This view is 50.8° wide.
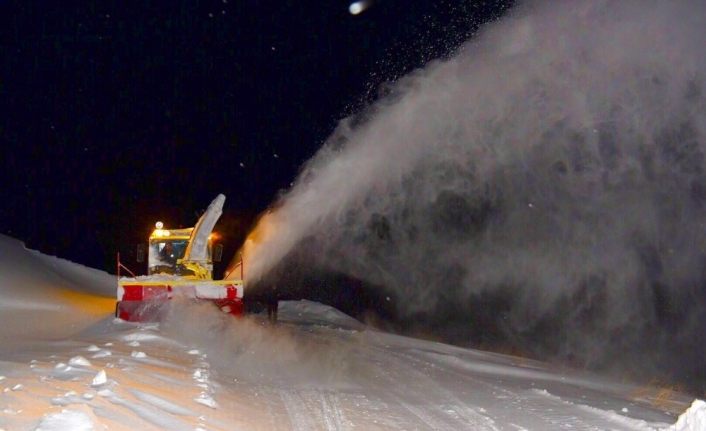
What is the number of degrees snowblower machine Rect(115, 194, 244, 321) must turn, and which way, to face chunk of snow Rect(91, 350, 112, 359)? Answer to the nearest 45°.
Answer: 0° — it already faces it

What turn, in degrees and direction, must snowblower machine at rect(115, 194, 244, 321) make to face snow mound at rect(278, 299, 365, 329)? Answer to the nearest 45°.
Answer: approximately 135° to its left

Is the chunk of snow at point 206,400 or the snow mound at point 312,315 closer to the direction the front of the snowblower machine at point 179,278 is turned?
the chunk of snow

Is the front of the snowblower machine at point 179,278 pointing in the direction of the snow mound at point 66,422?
yes

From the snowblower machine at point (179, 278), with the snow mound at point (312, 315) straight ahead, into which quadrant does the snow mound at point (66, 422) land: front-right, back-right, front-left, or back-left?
back-right

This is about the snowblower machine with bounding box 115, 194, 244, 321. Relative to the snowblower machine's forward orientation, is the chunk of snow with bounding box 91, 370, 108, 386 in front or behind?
in front

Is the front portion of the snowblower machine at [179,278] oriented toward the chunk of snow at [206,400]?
yes

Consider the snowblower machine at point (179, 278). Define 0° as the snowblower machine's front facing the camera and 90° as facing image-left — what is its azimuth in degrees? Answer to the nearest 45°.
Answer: approximately 0°

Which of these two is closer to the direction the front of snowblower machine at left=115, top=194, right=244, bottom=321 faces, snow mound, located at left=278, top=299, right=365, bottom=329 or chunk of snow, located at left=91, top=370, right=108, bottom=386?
the chunk of snow
